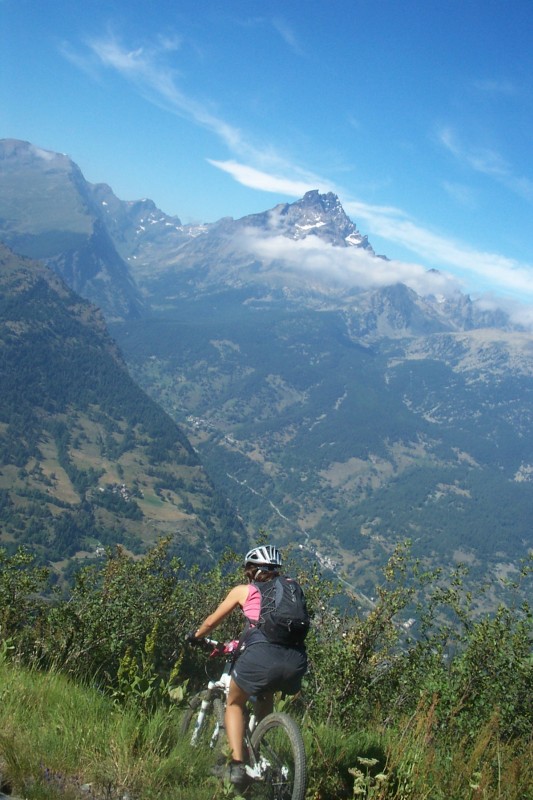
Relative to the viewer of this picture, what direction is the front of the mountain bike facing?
facing away from the viewer and to the left of the viewer

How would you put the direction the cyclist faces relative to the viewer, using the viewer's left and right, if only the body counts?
facing away from the viewer and to the left of the viewer
